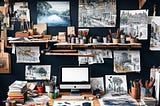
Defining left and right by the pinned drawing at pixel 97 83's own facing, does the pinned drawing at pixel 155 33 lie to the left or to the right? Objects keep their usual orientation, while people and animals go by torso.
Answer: on its left

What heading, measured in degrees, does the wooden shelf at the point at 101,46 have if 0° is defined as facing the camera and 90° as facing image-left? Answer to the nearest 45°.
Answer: approximately 0°

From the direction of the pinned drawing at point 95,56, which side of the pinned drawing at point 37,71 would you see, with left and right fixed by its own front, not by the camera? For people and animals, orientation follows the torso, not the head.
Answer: left

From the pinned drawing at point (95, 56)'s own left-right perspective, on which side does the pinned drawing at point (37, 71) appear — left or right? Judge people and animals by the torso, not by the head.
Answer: on its right

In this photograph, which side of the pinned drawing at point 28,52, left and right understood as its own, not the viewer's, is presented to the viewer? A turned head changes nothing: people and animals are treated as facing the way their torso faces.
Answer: front

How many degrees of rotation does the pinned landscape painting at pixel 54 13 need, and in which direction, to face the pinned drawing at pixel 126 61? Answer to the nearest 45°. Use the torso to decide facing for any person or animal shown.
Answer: approximately 90° to its left
